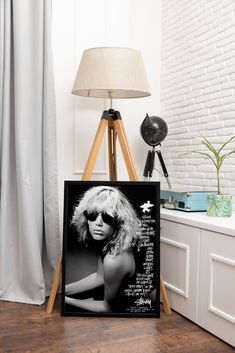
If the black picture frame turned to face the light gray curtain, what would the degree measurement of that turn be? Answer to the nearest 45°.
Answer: approximately 135° to its right

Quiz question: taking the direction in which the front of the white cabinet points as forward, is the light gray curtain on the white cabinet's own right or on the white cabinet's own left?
on the white cabinet's own right

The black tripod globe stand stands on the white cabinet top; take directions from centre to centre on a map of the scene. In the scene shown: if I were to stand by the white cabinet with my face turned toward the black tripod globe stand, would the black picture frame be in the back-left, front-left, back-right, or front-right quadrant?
front-left

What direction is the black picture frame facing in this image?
toward the camera

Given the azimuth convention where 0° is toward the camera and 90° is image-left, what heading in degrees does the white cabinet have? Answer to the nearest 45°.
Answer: approximately 45°

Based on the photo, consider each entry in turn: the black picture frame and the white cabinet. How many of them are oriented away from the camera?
0
